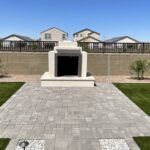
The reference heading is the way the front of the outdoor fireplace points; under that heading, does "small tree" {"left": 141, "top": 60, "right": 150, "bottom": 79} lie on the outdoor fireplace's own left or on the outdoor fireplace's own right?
on the outdoor fireplace's own left

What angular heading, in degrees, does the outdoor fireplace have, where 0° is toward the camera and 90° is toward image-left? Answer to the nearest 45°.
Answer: approximately 0°

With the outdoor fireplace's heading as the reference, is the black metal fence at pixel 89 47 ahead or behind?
behind

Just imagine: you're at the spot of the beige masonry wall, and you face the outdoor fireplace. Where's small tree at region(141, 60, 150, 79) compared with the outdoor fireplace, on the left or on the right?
left

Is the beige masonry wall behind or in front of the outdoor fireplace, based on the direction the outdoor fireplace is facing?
behind
